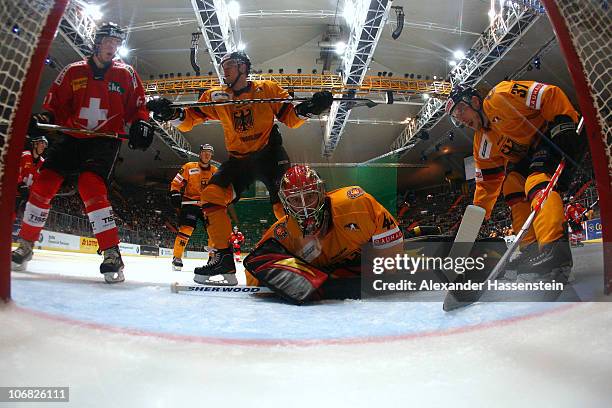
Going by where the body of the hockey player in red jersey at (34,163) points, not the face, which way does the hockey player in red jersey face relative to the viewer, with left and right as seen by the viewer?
facing the viewer and to the right of the viewer

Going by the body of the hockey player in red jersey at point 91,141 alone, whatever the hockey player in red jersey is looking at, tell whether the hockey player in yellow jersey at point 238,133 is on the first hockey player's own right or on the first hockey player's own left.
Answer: on the first hockey player's own left

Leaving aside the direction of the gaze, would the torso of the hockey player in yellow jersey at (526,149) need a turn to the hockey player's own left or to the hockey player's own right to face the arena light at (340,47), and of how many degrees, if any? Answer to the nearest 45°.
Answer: approximately 90° to the hockey player's own right

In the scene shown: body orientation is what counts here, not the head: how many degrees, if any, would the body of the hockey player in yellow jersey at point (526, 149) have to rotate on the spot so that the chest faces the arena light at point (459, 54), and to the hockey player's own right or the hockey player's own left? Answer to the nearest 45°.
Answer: approximately 135° to the hockey player's own right

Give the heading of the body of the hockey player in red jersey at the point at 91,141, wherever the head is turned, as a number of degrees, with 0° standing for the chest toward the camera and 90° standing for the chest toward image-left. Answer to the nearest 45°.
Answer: approximately 0°

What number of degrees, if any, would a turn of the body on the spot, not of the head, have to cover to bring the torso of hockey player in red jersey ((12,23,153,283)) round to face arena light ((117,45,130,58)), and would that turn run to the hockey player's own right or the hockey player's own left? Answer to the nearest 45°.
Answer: approximately 180°

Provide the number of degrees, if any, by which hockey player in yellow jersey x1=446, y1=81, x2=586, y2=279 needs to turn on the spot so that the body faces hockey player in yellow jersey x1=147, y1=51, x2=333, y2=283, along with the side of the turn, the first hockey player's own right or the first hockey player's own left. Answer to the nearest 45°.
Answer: approximately 45° to the first hockey player's own right

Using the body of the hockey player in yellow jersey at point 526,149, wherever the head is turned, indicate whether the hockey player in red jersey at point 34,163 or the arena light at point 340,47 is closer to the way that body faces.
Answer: the hockey player in red jersey

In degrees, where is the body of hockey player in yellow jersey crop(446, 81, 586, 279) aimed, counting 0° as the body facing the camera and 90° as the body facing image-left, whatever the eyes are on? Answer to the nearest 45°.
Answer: approximately 45°

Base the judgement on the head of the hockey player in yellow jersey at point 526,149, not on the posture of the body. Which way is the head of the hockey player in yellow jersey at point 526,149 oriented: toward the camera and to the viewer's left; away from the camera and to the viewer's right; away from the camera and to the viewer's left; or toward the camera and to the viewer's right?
toward the camera and to the viewer's left
